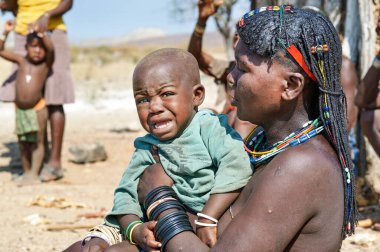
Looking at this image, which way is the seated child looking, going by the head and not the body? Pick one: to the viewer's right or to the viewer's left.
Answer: to the viewer's left

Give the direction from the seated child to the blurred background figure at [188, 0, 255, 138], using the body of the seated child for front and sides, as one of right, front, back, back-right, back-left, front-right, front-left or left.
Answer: back-right

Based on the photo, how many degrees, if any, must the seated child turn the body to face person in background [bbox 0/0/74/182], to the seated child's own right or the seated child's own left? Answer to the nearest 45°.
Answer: approximately 135° to the seated child's own right

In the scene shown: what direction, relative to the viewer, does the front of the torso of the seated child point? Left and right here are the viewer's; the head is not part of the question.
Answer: facing the viewer and to the left of the viewer

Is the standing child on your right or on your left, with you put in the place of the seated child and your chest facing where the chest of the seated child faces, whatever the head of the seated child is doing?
on your right
